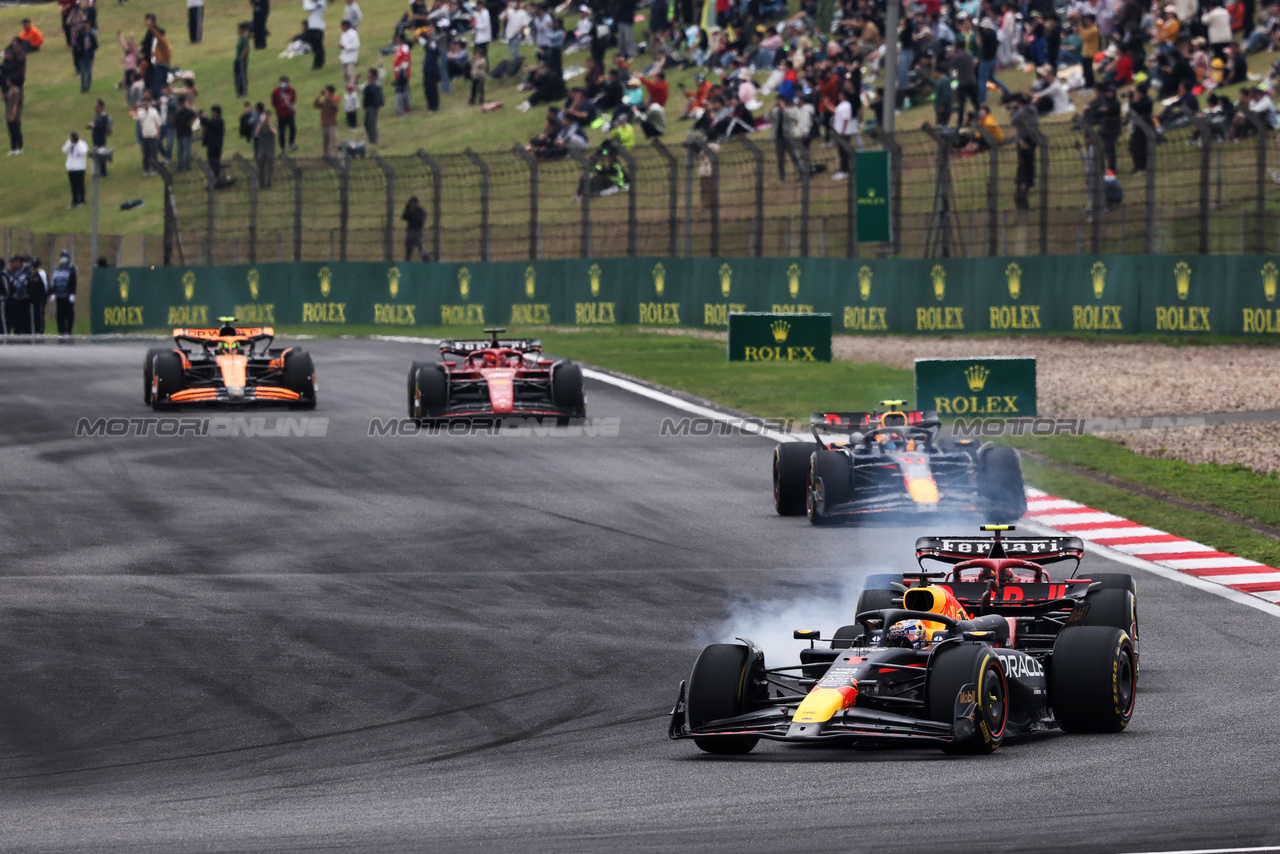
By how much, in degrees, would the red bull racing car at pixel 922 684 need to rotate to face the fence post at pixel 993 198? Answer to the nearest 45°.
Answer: approximately 135° to its right

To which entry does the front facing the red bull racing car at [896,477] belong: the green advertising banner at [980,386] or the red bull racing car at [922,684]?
the green advertising banner

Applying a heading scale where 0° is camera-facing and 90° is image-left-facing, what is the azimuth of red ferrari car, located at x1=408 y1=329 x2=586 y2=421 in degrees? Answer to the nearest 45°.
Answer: approximately 0°

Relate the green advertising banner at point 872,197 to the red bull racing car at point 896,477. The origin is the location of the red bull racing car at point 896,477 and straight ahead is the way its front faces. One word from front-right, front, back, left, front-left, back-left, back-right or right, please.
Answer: back

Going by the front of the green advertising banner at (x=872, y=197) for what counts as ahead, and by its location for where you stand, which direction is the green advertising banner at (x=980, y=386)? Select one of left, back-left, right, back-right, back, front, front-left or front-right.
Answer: front

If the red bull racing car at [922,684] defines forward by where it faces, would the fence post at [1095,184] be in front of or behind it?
behind

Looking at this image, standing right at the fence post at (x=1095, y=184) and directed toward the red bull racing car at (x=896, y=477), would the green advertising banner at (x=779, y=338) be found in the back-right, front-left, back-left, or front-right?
front-right

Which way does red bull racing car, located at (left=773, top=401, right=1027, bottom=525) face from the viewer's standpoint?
toward the camera

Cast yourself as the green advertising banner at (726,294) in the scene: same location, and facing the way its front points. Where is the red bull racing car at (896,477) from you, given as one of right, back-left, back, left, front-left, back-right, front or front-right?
front

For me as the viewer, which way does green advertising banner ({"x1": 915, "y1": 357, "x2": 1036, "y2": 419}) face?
facing the viewer

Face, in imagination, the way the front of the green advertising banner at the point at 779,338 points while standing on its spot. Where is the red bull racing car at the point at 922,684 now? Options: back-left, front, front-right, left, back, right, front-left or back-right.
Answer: front

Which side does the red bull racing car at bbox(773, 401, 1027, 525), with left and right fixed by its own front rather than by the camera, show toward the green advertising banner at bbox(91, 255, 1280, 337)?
back

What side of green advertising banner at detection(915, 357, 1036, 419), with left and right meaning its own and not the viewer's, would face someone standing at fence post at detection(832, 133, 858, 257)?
back

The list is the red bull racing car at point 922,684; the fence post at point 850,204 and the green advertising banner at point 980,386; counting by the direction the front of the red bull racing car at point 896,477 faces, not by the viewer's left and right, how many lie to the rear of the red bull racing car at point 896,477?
2

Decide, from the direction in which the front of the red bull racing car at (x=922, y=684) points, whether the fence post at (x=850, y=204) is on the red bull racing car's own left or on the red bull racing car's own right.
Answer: on the red bull racing car's own right

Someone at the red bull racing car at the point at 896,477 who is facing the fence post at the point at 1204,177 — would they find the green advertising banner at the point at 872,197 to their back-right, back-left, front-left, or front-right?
front-left

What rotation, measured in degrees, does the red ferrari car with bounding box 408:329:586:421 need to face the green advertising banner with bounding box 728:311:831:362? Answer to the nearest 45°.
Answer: approximately 135° to its left

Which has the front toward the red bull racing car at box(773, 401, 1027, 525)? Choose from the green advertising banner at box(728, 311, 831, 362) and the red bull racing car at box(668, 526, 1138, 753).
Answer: the green advertising banner

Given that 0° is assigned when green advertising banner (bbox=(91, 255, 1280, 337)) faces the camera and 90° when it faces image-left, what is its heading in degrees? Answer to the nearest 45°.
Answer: approximately 0°
